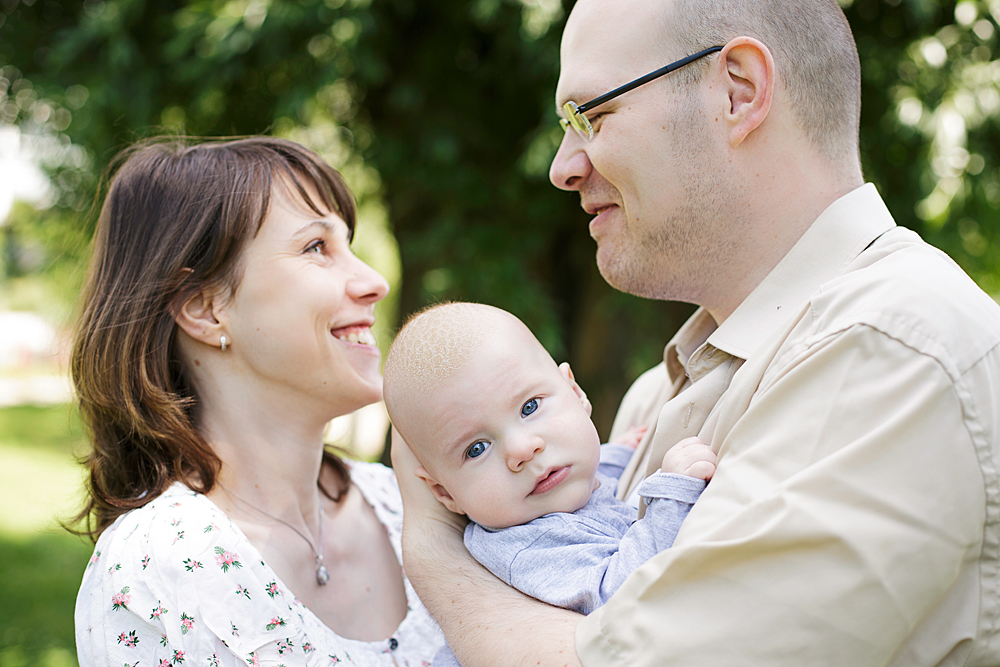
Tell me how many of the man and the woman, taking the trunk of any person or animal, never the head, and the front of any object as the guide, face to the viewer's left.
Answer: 1

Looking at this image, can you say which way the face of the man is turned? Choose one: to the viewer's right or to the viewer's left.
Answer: to the viewer's left

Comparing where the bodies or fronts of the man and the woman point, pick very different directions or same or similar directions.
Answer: very different directions

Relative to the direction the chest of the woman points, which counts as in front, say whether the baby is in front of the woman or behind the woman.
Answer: in front

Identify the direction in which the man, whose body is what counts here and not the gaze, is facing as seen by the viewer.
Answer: to the viewer's left

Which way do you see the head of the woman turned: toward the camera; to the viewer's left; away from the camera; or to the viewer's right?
to the viewer's right

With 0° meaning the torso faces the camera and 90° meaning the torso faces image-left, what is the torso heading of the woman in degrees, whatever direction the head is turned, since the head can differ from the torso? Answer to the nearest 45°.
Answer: approximately 315°

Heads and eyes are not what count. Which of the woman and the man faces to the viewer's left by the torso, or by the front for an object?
the man
